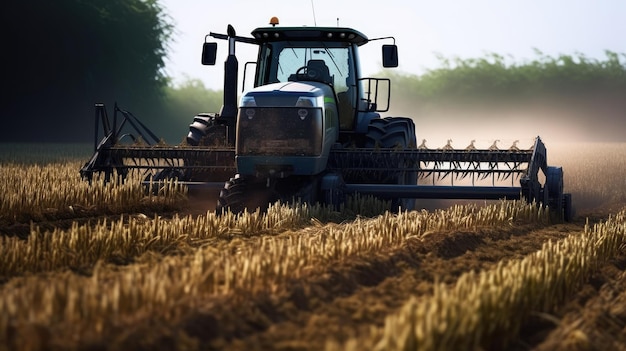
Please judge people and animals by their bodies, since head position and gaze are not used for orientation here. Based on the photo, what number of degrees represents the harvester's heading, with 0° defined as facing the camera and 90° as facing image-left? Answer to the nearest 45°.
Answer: approximately 0°
